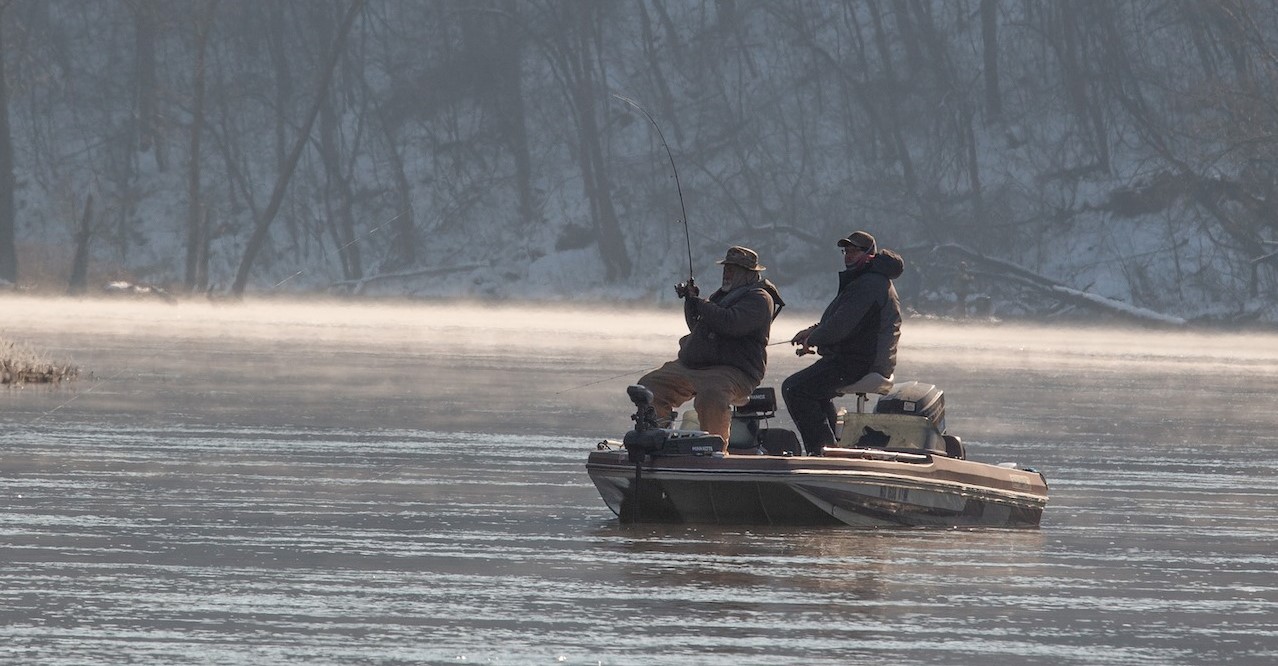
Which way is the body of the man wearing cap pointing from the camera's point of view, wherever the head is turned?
to the viewer's left

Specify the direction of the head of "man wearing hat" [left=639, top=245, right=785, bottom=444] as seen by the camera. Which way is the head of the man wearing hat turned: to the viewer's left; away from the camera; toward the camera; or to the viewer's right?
to the viewer's left

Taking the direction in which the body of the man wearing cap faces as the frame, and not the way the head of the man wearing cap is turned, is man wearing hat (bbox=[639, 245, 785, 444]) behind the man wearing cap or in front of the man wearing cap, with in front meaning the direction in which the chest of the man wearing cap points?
in front

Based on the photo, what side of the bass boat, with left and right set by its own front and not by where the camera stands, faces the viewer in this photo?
left
